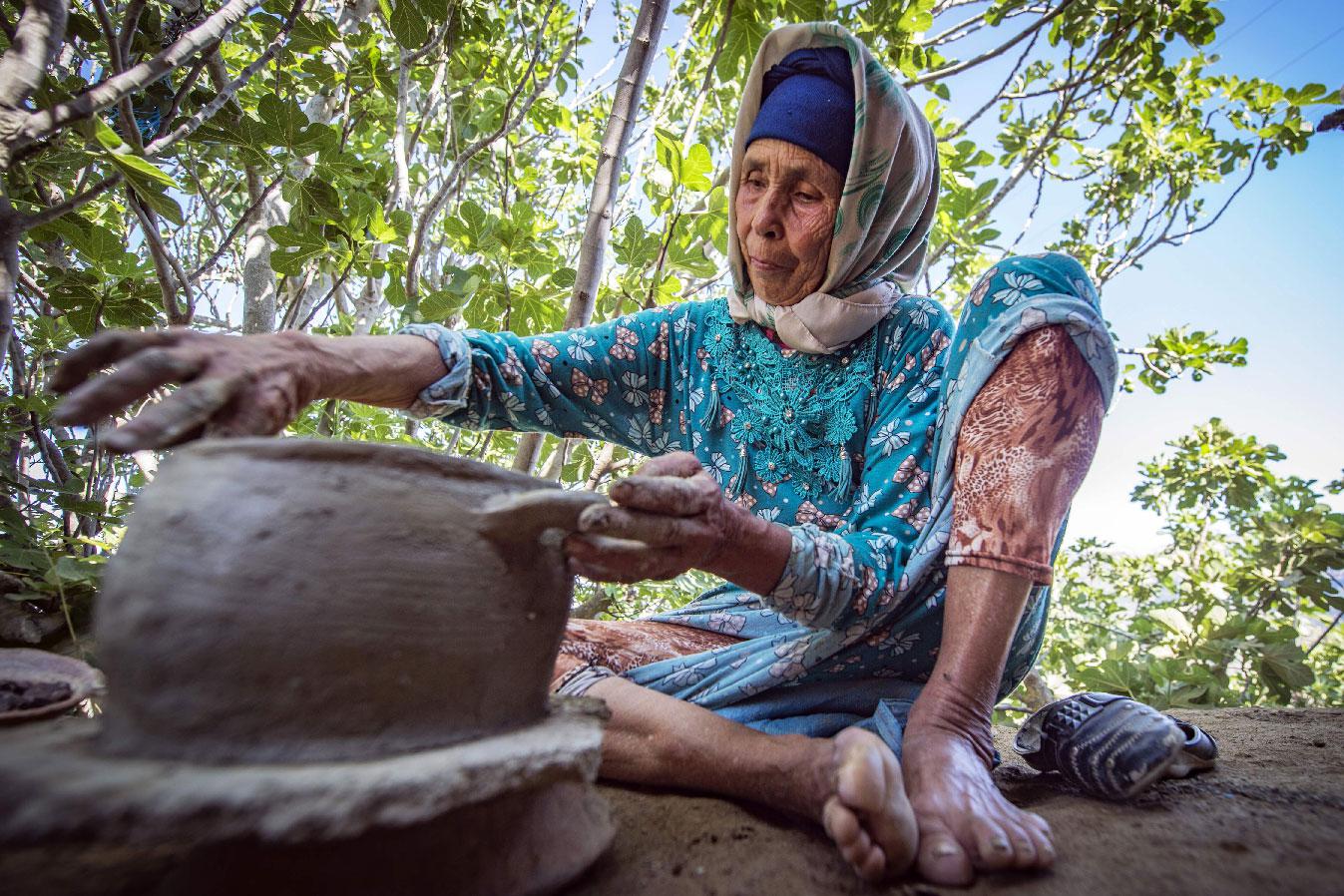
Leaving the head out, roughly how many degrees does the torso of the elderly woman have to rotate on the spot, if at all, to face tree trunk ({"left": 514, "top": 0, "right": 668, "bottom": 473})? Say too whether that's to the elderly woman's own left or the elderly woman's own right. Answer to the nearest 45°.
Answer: approximately 135° to the elderly woman's own right

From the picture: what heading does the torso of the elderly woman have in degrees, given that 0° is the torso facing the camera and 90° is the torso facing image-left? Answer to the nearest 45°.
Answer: approximately 0°

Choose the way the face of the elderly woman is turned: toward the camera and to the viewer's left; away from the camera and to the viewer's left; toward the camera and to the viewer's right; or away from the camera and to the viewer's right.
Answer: toward the camera and to the viewer's left

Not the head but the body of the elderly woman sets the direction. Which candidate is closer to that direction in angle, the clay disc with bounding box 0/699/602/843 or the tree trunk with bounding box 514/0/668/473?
the clay disc

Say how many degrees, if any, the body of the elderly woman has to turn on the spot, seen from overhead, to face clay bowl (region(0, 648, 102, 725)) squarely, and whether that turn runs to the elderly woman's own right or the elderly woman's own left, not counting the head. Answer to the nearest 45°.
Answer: approximately 90° to the elderly woman's own right

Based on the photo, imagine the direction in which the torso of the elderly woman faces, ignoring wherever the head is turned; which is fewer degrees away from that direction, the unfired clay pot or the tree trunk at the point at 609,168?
the unfired clay pot

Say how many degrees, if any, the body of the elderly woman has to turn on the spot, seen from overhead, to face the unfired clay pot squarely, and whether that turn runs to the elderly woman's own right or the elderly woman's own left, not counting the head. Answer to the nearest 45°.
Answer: approximately 45° to the elderly woman's own right
